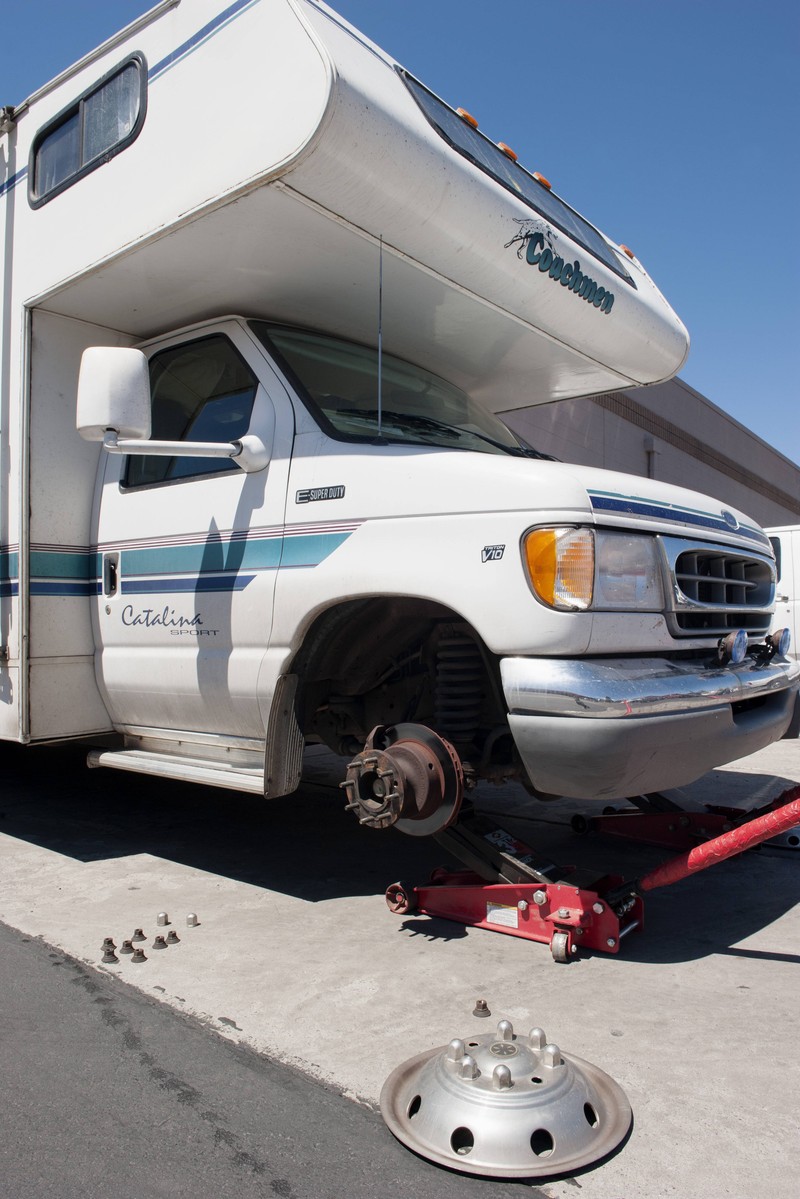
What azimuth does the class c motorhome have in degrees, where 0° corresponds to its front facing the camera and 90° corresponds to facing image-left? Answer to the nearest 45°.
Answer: approximately 315°

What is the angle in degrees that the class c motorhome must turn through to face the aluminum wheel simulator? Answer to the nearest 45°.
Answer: approximately 45° to its right
